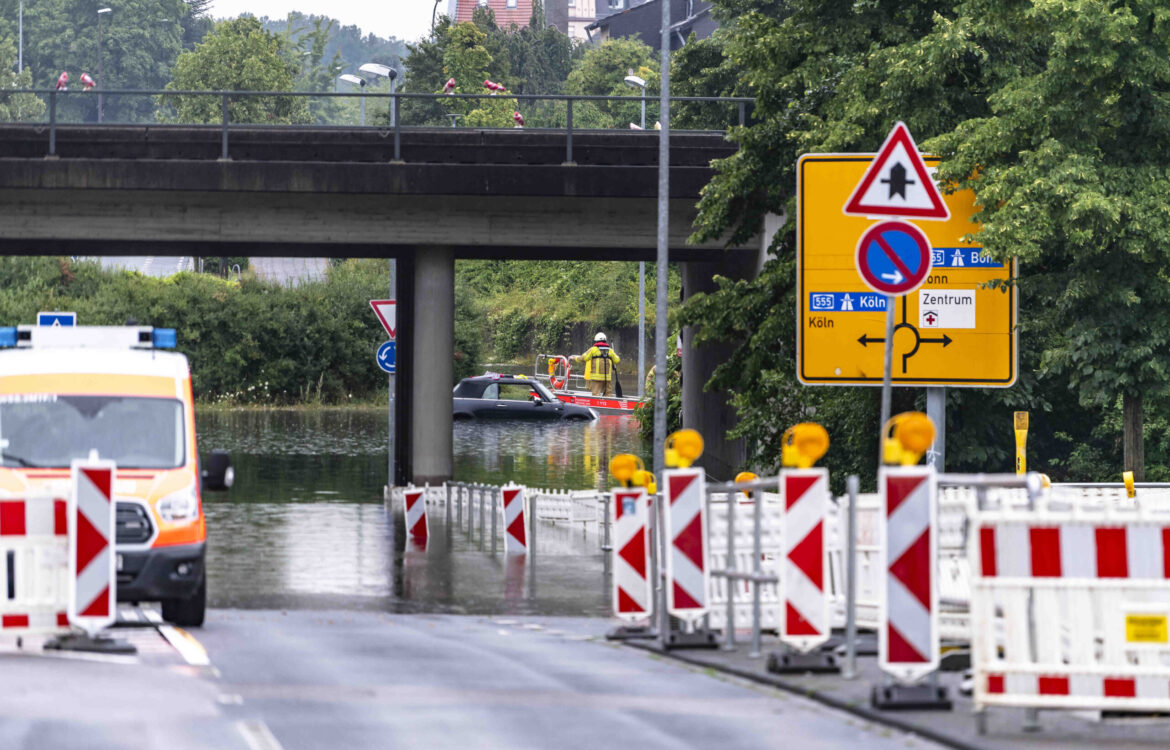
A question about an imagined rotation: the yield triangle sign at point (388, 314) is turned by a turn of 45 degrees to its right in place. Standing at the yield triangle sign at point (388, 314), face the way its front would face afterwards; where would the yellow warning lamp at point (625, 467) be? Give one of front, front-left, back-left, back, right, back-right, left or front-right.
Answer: front-left

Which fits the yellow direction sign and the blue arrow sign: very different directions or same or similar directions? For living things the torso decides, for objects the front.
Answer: same or similar directions

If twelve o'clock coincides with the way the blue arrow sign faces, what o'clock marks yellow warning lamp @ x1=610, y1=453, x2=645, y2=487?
The yellow warning lamp is roughly at 12 o'clock from the blue arrow sign.

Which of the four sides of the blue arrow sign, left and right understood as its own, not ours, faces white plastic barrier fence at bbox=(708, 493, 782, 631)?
front

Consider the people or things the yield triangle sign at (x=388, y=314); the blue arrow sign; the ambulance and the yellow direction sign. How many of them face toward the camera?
4

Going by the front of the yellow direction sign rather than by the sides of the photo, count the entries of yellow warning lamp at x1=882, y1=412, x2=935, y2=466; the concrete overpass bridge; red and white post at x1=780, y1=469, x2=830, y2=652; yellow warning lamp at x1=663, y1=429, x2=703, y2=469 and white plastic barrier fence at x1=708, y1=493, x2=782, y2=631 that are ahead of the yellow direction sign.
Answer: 4

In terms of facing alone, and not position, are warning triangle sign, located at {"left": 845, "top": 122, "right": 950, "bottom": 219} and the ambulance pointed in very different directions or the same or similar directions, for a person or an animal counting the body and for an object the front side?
same or similar directions

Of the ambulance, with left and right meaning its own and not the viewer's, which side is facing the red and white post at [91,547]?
front

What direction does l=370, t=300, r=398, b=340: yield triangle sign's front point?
toward the camera

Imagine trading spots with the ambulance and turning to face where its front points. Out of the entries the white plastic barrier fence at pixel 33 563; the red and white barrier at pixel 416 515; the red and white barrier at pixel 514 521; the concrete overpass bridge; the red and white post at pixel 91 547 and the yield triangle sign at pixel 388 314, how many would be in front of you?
2

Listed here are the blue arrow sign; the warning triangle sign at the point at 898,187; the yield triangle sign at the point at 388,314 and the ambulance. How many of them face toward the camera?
4

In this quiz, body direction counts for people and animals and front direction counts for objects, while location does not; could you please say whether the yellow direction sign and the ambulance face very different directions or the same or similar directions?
same or similar directions

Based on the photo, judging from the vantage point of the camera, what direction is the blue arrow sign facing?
facing the viewer

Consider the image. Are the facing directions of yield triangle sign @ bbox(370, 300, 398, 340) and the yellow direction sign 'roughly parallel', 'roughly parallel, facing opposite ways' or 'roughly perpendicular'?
roughly parallel

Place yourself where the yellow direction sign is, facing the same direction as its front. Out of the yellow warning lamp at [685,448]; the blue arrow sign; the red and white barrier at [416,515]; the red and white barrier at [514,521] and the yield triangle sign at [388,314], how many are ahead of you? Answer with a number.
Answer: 1

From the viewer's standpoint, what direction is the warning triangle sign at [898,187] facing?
toward the camera
